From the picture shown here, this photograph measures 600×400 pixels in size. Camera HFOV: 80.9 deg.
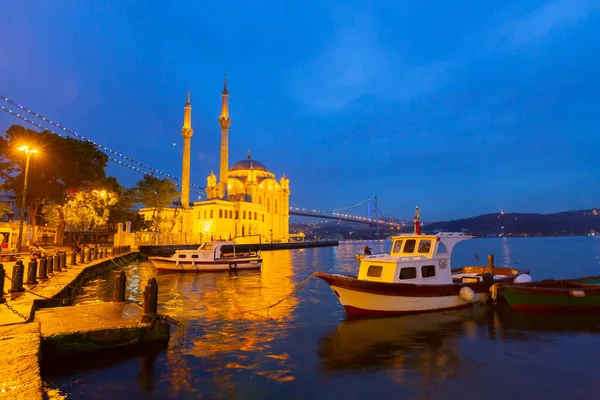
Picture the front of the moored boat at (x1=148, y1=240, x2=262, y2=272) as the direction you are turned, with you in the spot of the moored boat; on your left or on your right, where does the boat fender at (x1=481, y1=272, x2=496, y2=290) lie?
on your left

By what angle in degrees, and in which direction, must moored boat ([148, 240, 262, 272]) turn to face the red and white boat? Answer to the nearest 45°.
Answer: approximately 135° to its left

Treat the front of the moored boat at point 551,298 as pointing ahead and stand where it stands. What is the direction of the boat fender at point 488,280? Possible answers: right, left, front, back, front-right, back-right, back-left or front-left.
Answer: front

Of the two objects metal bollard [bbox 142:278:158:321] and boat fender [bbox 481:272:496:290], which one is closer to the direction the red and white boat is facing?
the metal bollard

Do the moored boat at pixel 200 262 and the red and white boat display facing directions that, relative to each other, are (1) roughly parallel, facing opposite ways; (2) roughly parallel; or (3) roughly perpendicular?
roughly parallel

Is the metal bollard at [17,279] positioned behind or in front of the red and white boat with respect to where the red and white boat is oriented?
in front

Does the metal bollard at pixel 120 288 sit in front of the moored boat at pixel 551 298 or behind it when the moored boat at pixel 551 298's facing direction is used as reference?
in front

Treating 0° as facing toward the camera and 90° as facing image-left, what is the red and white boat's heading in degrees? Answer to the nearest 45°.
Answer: approximately 45°

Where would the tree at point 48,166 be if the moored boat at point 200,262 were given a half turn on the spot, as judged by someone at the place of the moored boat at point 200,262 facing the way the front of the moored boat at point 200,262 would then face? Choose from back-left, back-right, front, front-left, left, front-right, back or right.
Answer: back-left

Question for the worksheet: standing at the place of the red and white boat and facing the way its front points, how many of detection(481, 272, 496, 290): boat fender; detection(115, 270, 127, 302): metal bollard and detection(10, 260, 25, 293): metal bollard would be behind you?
1

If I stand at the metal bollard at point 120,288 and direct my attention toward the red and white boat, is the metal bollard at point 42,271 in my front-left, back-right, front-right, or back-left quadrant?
back-left

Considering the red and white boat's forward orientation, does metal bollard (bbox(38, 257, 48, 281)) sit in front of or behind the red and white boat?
in front

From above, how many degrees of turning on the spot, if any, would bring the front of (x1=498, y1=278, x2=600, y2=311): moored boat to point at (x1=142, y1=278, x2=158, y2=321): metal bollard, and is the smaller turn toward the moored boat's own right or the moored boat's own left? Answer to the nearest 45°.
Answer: approximately 45° to the moored boat's own left

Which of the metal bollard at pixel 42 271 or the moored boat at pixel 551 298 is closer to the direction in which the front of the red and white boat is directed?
the metal bollard

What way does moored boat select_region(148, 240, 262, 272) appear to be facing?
to the viewer's left

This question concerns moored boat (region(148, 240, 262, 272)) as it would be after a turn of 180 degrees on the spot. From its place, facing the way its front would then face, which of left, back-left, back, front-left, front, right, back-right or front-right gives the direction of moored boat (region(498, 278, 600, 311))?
front-right

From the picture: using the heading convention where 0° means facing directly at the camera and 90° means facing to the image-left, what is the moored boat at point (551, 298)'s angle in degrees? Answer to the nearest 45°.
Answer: approximately 90°
